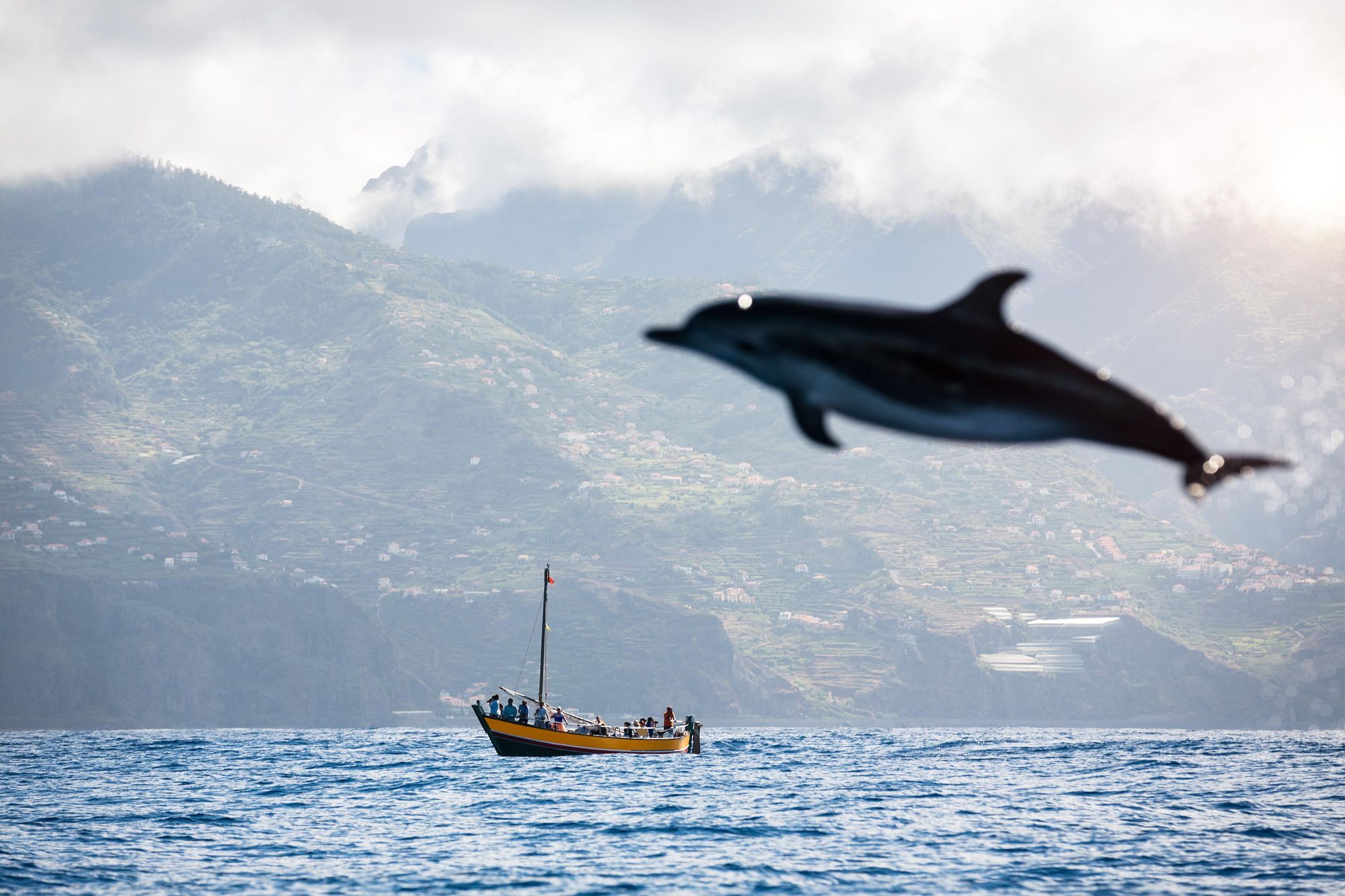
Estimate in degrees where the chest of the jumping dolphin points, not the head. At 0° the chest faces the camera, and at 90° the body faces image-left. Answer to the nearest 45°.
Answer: approximately 90°
